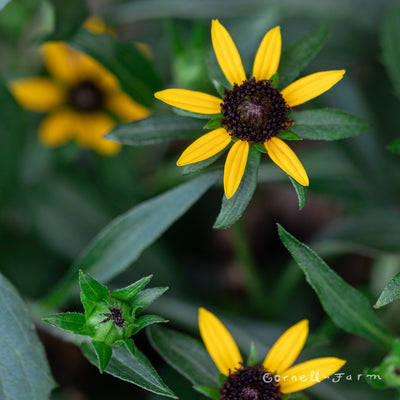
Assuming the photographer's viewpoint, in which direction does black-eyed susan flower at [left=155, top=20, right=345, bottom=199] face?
facing the viewer

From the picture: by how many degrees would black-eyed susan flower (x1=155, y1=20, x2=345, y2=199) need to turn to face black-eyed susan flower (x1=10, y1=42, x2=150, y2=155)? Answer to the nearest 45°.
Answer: approximately 135° to its right

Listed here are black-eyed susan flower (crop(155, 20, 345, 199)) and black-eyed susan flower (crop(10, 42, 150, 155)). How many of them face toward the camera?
2

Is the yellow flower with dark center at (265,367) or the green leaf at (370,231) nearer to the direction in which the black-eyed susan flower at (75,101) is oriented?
the yellow flower with dark center

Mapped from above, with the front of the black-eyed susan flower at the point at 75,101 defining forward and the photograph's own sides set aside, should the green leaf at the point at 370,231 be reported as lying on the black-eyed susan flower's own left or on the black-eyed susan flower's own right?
on the black-eyed susan flower's own left

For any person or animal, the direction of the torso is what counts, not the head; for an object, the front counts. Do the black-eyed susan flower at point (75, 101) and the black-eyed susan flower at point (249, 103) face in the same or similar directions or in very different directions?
same or similar directions

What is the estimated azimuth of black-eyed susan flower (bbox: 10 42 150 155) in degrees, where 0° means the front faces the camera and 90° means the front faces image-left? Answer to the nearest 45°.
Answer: approximately 0°

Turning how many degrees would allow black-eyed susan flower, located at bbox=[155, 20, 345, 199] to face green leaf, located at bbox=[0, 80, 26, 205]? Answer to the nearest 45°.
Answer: approximately 135° to its right
